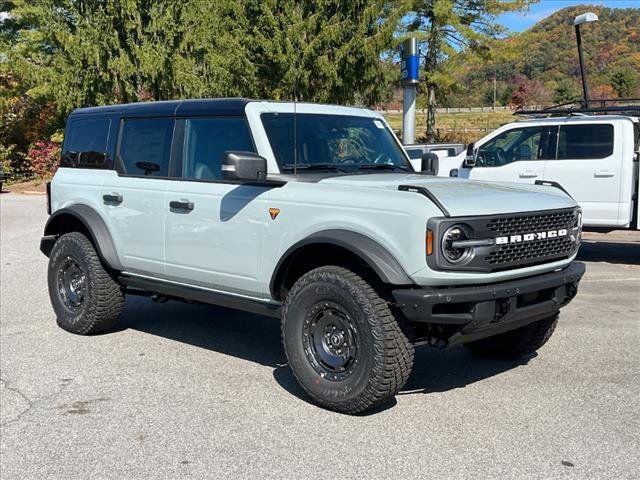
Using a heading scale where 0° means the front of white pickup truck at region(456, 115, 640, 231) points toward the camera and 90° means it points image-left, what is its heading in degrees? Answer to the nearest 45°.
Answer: approximately 90°

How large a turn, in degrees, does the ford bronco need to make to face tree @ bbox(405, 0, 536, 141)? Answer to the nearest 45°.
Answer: approximately 135° to its left

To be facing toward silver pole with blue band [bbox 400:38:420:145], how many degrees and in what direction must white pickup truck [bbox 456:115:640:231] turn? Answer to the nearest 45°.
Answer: approximately 45° to its right

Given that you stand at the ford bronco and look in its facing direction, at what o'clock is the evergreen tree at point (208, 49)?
The evergreen tree is roughly at 7 o'clock from the ford bronco.

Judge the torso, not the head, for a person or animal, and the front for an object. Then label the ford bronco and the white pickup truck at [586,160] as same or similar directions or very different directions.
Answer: very different directions

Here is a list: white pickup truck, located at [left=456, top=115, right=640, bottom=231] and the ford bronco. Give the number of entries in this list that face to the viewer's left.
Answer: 1

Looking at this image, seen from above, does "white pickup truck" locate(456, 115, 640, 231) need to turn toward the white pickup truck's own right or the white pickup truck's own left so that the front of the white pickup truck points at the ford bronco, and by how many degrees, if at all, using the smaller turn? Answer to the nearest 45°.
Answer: approximately 90° to the white pickup truck's own left

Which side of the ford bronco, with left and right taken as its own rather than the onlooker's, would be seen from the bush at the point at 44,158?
back

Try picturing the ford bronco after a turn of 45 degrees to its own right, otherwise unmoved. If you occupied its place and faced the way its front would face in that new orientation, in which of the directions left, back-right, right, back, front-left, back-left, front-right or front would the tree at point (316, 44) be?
back

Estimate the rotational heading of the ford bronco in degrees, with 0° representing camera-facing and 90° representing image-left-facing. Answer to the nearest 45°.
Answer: approximately 315°

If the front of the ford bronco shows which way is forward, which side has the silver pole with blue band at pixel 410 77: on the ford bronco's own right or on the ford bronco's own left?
on the ford bronco's own left
